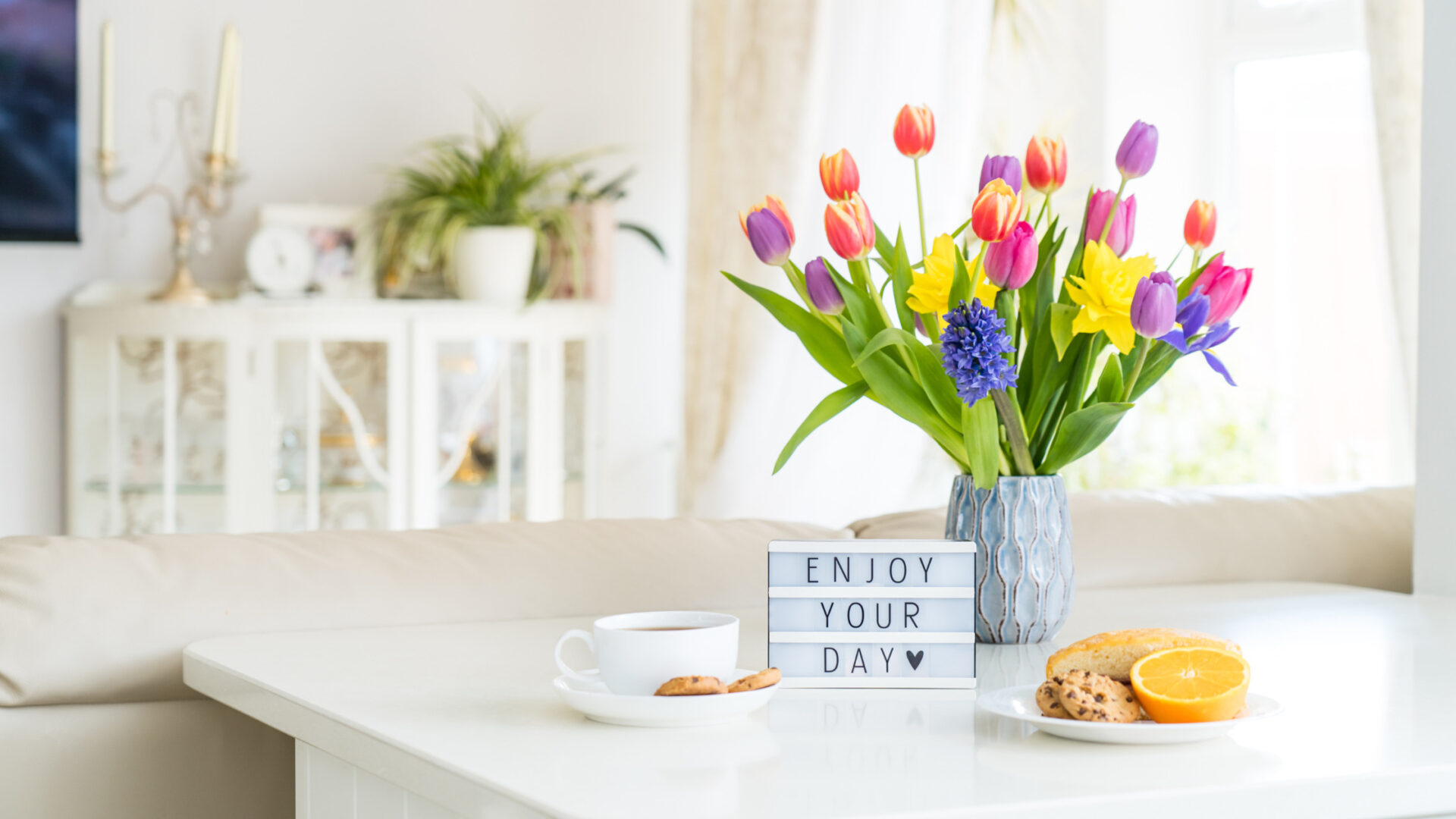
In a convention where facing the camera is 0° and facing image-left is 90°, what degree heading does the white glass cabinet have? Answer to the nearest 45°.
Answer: approximately 0°

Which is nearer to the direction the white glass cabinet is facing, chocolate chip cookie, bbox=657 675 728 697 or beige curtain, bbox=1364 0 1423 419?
the chocolate chip cookie

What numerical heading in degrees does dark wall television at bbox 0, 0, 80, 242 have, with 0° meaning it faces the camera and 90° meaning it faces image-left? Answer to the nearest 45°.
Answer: approximately 0°

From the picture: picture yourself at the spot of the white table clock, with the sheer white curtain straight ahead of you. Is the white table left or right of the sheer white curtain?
right

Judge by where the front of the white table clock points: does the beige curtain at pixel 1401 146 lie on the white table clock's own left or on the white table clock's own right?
on the white table clock's own left

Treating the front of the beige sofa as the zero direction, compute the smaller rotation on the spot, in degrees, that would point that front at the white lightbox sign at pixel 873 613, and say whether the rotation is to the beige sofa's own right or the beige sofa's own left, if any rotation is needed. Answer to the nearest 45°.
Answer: approximately 45° to the beige sofa's own left

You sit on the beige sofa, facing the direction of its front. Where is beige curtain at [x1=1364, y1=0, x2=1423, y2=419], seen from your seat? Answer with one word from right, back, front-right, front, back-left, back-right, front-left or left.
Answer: back-left

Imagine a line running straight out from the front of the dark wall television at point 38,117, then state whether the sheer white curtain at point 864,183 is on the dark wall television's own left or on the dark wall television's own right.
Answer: on the dark wall television's own left

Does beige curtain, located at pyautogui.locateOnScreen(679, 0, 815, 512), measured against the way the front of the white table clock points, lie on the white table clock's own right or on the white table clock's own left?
on the white table clock's own left
